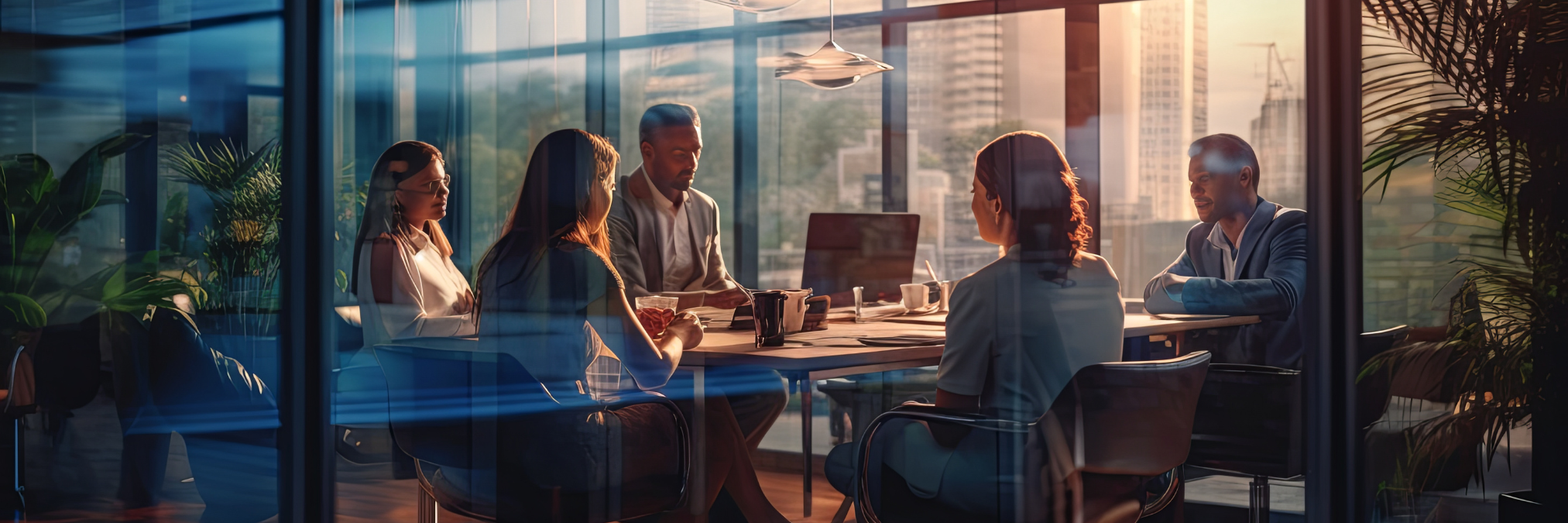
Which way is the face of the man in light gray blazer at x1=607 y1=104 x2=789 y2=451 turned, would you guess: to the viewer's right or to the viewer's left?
to the viewer's right

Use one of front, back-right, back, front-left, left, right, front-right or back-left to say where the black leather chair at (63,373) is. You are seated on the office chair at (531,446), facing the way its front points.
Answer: left

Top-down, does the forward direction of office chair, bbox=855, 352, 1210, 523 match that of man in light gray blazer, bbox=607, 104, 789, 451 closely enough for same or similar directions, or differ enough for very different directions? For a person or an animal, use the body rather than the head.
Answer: very different directions

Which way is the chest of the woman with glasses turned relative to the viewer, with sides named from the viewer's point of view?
facing to the right of the viewer

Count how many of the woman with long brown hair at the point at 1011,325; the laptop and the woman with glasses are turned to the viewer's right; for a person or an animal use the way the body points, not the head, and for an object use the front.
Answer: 1

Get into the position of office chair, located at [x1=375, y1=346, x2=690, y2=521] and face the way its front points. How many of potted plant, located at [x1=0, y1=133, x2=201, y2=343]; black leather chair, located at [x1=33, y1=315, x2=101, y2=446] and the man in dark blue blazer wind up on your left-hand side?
2

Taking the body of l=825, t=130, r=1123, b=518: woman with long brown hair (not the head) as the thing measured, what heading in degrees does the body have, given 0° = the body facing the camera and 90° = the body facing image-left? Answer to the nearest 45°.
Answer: approximately 135°

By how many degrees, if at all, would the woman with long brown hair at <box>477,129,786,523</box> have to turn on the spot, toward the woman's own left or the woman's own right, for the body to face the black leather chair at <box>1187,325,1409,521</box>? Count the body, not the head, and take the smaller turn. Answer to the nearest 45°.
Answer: approximately 45° to the woman's own right

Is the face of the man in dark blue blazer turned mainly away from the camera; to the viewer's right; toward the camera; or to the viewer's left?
to the viewer's left

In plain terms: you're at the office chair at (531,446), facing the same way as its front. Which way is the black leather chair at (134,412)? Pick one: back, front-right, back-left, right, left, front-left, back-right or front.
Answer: left

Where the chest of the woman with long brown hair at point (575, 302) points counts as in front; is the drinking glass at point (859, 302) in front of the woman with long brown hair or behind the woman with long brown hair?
in front

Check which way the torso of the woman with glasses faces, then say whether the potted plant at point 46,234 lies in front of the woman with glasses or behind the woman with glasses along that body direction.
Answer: behind
